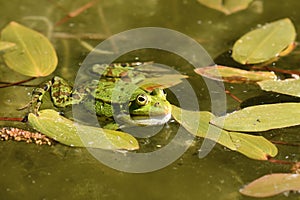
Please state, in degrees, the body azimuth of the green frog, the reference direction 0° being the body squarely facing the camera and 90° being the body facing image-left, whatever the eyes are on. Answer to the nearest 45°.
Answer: approximately 315°

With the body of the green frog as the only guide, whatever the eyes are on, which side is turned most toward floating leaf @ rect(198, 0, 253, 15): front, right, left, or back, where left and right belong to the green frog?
left

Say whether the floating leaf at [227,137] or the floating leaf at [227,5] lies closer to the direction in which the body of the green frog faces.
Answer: the floating leaf at [227,137]

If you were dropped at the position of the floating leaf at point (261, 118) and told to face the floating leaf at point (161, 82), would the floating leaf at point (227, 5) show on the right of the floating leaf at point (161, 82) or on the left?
right

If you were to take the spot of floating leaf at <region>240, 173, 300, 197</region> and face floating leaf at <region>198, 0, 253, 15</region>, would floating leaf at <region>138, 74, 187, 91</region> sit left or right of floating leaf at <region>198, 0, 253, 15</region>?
left

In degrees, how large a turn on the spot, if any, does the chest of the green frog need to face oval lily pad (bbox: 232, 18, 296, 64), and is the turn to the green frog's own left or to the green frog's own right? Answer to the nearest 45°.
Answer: approximately 90° to the green frog's own left

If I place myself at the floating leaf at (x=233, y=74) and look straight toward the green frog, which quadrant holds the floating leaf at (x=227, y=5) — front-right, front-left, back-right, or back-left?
back-right

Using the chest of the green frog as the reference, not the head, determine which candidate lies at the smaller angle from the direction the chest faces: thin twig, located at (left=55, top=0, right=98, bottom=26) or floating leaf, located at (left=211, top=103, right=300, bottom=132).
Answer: the floating leaf

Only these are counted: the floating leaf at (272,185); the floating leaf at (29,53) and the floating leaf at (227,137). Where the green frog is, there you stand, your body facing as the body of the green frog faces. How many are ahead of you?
2

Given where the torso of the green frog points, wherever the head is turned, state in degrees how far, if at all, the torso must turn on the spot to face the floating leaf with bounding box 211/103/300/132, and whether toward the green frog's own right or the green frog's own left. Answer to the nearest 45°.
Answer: approximately 45° to the green frog's own left

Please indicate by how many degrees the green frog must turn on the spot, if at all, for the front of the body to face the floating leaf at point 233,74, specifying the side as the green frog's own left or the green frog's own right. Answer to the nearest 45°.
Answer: approximately 45° to the green frog's own left

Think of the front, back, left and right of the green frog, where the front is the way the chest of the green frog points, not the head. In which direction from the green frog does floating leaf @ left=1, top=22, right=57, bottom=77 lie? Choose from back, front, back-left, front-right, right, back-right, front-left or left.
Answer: back

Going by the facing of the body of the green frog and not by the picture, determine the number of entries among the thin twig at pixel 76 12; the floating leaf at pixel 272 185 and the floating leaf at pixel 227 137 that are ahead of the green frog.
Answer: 2
